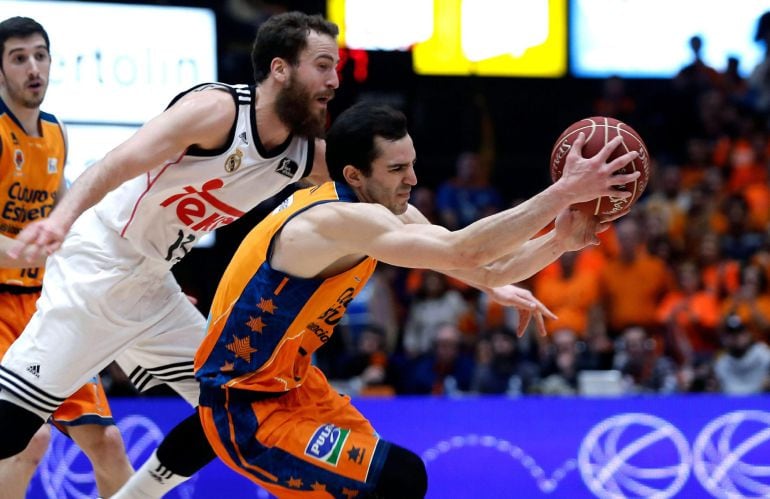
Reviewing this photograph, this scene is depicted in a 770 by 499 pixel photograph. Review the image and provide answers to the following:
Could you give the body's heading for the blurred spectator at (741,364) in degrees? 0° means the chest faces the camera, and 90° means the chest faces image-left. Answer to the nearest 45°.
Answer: approximately 0°

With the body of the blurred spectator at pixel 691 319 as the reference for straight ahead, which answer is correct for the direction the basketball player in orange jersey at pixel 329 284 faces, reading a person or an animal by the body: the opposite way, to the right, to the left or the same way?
to the left

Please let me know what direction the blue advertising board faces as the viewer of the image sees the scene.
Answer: facing the viewer

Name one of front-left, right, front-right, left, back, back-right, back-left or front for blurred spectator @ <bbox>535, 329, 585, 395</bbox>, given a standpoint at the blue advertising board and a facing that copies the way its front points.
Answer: back

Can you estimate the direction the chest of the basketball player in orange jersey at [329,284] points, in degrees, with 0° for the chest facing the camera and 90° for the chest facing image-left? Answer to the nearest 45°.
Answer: approximately 270°

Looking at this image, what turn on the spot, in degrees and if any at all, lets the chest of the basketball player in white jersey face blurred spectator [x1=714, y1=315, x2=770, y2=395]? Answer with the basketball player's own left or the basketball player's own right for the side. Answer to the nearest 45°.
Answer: approximately 90° to the basketball player's own left

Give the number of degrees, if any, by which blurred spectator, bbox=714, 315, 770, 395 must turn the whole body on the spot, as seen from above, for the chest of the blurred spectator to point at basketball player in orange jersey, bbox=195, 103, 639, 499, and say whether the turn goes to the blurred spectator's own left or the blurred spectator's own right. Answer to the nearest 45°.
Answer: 0° — they already face them

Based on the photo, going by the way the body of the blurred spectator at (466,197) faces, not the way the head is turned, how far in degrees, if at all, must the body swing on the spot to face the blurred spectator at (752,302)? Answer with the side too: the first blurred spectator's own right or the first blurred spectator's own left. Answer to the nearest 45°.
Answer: approximately 45° to the first blurred spectator's own left

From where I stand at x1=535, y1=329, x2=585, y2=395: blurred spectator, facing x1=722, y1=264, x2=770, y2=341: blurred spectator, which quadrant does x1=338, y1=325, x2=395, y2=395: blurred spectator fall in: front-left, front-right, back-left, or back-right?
back-left

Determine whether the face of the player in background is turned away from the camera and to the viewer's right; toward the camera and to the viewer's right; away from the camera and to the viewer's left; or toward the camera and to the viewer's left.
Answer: toward the camera and to the viewer's right

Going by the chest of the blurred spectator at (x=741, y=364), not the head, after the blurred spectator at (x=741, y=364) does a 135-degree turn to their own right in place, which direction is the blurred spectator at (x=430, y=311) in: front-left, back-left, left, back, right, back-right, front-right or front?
front-left

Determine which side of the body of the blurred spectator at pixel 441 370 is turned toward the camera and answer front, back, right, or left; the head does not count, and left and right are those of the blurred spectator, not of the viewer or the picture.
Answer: front

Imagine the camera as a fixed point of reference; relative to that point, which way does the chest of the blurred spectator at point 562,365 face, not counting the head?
toward the camera

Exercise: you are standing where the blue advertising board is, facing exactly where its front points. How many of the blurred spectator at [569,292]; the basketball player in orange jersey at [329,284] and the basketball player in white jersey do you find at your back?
1

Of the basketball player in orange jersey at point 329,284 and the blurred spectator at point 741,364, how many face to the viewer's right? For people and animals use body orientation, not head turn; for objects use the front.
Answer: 1
